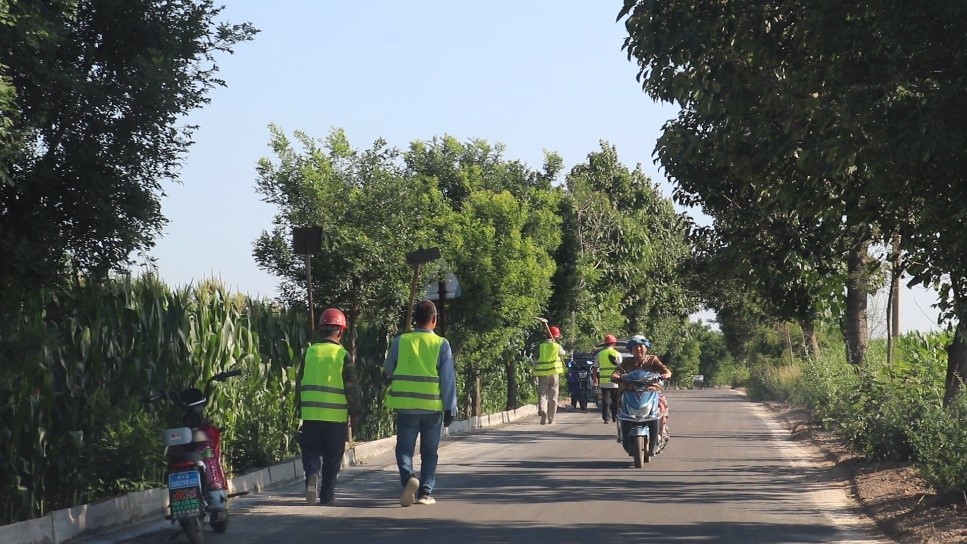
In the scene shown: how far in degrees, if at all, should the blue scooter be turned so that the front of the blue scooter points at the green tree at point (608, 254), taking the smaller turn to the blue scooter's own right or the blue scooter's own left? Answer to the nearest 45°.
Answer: approximately 180°

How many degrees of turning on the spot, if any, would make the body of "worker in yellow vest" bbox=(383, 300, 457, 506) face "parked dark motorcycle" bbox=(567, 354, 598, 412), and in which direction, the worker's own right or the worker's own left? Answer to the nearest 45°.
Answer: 0° — they already face it

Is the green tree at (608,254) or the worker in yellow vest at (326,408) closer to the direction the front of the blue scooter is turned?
the worker in yellow vest

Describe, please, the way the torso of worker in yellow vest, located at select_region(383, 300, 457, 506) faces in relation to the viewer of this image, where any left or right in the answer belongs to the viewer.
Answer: facing away from the viewer

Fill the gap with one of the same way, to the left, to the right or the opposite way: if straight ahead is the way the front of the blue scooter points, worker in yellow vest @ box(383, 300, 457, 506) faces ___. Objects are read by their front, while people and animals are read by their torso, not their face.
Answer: the opposite way

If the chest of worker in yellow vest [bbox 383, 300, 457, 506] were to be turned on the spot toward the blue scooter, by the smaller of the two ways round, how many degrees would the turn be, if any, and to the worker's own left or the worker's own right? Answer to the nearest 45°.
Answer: approximately 45° to the worker's own right

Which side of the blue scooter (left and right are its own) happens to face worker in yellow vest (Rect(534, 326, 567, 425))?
back

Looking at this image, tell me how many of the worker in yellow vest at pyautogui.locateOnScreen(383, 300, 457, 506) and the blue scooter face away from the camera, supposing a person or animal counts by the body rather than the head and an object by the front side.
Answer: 1

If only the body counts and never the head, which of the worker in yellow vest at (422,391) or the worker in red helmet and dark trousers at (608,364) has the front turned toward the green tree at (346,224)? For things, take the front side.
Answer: the worker in yellow vest

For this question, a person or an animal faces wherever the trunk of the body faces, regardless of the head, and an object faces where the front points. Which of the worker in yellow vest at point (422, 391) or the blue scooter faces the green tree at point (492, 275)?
the worker in yellow vest
